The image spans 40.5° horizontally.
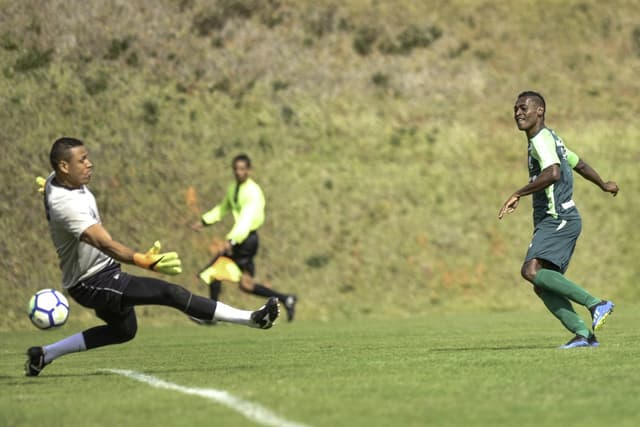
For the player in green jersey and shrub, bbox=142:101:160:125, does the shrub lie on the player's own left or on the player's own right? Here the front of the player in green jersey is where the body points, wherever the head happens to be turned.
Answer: on the player's own right

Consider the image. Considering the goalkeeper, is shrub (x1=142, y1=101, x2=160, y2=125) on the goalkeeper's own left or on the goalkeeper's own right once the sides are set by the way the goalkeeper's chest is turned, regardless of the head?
on the goalkeeper's own left

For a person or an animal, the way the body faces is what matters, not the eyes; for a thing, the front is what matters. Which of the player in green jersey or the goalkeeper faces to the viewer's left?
the player in green jersey

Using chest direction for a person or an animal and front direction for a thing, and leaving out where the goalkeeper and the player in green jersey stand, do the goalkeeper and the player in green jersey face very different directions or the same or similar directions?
very different directions

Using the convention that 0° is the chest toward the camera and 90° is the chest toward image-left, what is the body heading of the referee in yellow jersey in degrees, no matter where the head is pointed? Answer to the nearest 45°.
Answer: approximately 45°

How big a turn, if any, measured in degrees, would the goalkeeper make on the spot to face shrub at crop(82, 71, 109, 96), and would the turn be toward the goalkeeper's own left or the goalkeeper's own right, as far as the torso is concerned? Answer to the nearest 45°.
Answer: approximately 90° to the goalkeeper's own left

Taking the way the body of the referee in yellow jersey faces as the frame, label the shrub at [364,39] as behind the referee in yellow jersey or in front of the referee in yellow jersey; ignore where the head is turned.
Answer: behind

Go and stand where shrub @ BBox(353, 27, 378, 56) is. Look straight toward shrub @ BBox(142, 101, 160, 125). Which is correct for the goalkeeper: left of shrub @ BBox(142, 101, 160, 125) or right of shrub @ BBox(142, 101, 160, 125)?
left

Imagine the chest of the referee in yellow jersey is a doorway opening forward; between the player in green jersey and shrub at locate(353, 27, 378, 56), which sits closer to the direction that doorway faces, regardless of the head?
the player in green jersey

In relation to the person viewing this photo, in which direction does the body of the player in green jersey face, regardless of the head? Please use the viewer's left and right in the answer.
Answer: facing to the left of the viewer

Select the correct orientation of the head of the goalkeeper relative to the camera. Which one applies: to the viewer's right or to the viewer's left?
to the viewer's right

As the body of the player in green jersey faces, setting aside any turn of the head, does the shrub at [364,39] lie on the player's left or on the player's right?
on the player's right
